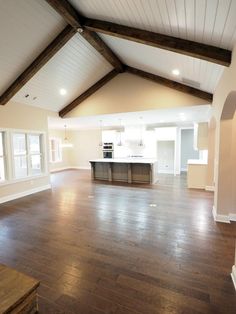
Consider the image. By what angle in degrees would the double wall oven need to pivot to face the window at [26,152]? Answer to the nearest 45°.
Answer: approximately 45° to its right

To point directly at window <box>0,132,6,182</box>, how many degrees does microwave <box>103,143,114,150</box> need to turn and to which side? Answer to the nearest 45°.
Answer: approximately 45° to its right

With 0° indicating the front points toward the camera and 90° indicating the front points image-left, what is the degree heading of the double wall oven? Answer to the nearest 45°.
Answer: approximately 0°
